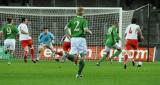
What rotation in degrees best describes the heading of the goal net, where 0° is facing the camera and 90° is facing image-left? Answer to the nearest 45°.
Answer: approximately 0°

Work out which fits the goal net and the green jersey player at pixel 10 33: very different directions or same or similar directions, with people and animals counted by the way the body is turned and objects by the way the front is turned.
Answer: very different directions

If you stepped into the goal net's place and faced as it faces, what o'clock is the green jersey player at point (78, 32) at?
The green jersey player is roughly at 12 o'clock from the goal net.
